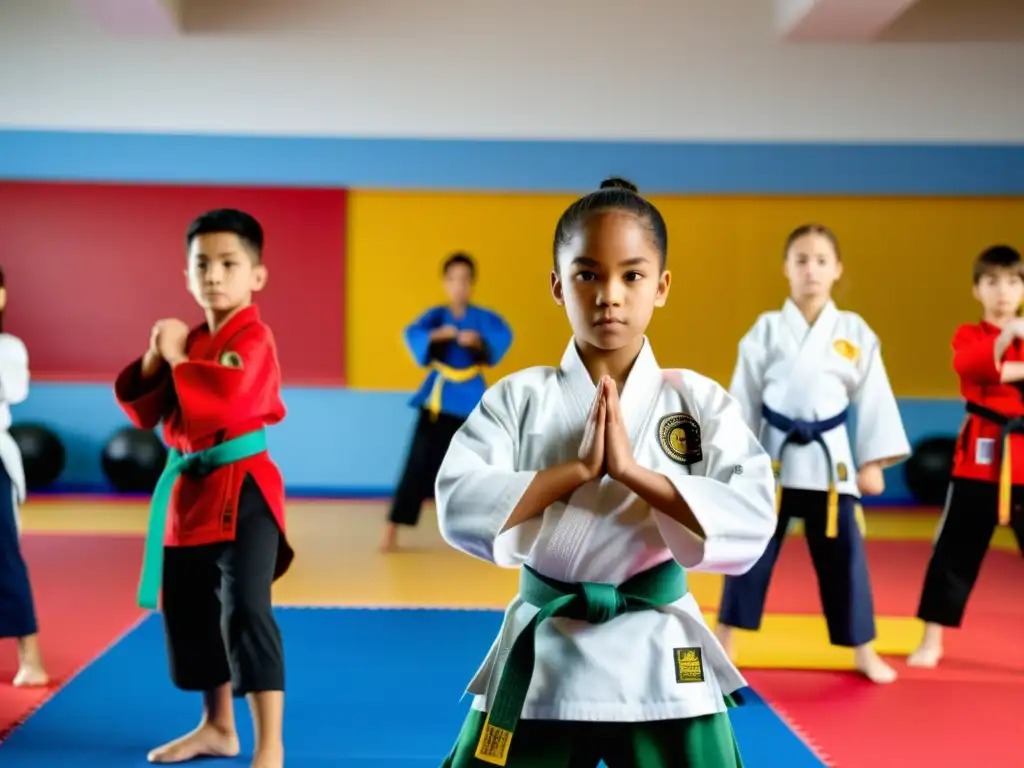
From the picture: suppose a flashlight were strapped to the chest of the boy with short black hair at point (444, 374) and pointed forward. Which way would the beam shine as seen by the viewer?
toward the camera

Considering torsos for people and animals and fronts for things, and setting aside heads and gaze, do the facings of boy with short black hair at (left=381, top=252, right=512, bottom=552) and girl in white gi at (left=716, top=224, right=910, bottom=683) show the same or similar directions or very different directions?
same or similar directions

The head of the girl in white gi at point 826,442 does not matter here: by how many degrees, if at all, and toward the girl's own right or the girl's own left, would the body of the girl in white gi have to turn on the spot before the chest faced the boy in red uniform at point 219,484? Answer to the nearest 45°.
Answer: approximately 45° to the girl's own right

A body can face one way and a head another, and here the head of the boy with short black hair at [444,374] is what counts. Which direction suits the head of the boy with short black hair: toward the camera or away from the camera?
toward the camera

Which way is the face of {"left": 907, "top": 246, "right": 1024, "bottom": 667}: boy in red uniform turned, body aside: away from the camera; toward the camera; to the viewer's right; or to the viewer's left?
toward the camera

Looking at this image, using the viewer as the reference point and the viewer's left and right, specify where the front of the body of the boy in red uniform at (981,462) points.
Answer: facing the viewer

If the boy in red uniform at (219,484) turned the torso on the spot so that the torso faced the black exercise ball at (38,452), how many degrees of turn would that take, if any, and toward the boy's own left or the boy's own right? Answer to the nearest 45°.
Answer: approximately 135° to the boy's own right

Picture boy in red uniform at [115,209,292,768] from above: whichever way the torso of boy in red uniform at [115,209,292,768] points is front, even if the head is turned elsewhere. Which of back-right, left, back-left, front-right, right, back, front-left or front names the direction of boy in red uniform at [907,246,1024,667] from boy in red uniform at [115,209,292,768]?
back-left

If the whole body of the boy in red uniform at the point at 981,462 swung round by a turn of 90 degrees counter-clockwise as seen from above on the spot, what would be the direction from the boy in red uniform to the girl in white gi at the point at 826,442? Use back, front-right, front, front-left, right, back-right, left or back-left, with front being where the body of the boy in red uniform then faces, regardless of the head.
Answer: back-right

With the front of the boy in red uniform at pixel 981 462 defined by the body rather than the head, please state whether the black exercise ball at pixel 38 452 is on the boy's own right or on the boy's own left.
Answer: on the boy's own right

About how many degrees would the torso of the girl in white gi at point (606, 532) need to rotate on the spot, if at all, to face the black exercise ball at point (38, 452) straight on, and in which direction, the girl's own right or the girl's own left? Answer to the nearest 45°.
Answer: approximately 135° to the girl's own right

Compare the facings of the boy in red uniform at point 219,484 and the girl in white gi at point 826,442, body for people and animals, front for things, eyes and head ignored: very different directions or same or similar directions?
same or similar directions

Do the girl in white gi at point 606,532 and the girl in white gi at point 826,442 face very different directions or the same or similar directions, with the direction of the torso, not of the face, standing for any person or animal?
same or similar directions

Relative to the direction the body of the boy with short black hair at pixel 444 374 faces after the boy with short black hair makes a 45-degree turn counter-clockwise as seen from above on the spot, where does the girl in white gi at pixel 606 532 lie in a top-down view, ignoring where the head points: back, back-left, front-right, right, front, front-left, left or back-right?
front-right

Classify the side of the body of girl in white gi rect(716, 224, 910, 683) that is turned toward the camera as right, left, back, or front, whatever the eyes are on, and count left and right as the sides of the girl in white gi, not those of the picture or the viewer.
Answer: front

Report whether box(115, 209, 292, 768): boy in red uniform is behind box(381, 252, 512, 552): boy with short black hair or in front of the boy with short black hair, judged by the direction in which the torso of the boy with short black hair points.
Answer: in front

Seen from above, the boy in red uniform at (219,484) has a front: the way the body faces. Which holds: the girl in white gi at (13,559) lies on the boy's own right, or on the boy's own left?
on the boy's own right

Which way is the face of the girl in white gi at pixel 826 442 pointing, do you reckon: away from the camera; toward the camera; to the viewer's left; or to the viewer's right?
toward the camera
